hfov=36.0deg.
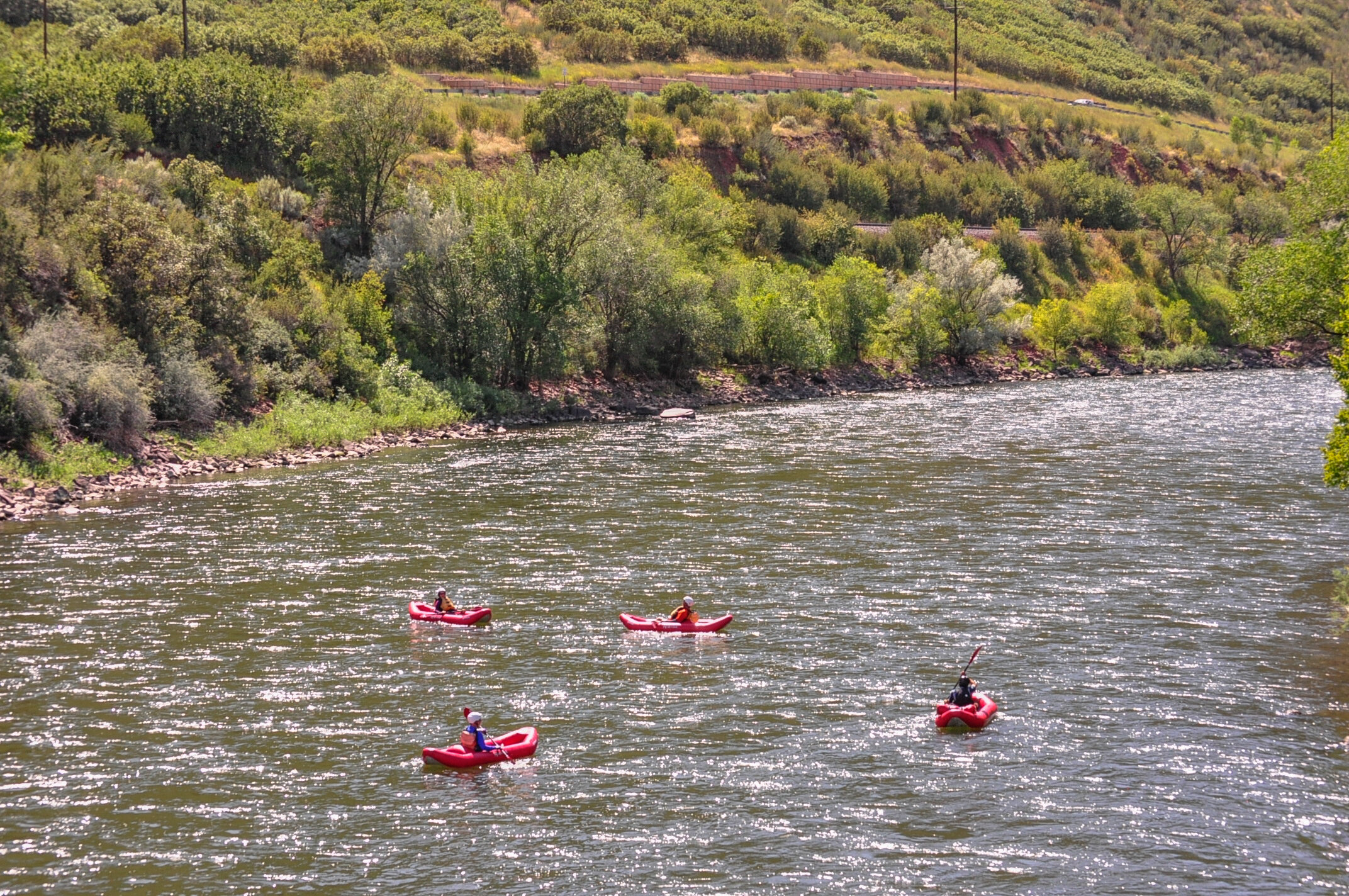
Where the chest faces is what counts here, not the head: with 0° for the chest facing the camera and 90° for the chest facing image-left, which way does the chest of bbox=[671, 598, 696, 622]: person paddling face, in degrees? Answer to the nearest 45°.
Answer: approximately 90°

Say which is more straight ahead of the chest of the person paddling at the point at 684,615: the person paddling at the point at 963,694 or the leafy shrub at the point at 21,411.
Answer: the leafy shrub

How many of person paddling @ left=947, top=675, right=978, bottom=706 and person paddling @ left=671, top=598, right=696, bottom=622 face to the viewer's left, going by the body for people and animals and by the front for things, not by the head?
1

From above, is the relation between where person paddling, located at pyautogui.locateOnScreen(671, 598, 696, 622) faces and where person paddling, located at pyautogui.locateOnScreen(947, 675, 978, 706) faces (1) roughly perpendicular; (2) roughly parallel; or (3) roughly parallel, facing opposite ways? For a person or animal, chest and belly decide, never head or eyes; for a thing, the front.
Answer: roughly perpendicular

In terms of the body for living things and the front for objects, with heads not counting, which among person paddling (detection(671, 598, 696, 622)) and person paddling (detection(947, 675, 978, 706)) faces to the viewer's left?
person paddling (detection(671, 598, 696, 622))

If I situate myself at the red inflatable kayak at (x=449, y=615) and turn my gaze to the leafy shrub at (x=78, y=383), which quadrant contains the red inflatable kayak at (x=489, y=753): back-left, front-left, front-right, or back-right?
back-left
